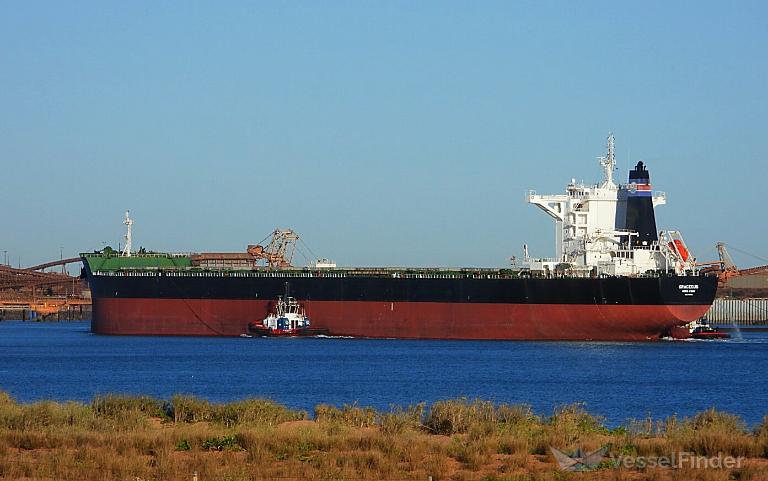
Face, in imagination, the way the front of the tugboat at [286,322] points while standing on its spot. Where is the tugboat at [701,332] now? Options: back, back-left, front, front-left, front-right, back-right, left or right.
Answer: back

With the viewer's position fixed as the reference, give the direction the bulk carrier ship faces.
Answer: facing away from the viewer and to the left of the viewer

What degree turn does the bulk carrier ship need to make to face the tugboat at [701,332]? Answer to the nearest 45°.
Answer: approximately 135° to its right

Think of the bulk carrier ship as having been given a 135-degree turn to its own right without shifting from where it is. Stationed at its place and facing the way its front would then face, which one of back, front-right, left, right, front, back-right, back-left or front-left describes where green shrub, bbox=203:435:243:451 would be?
right

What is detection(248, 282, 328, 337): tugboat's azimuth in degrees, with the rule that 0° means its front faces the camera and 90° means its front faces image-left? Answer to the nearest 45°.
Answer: approximately 90°

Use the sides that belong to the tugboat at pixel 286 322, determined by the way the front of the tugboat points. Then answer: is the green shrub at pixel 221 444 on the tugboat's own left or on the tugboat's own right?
on the tugboat's own left
